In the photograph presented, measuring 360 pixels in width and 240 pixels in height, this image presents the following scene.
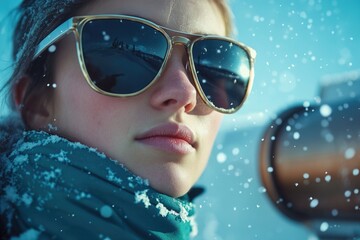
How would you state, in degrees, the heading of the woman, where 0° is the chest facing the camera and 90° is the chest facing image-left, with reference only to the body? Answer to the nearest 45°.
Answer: approximately 315°

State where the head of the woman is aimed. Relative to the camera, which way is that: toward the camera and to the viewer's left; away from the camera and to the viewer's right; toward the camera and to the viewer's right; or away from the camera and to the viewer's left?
toward the camera and to the viewer's right
